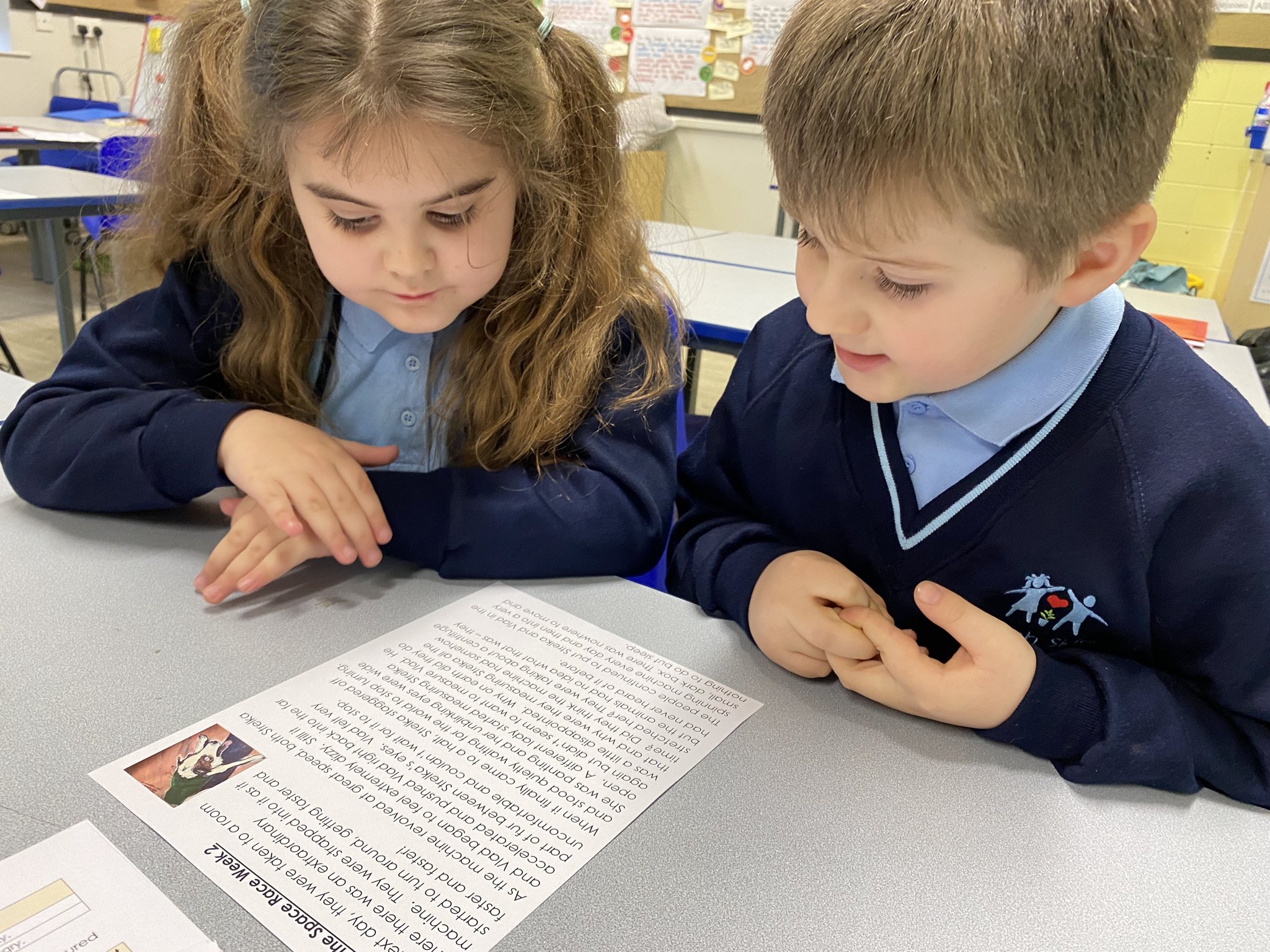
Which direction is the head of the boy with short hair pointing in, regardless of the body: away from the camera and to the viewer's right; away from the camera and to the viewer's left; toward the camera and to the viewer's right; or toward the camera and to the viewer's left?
toward the camera and to the viewer's left

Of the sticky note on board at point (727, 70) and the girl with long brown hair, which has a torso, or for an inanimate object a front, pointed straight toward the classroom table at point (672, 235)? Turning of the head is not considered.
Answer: the sticky note on board

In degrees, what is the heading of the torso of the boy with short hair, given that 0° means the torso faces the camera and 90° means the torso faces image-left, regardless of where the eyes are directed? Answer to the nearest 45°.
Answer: approximately 45°

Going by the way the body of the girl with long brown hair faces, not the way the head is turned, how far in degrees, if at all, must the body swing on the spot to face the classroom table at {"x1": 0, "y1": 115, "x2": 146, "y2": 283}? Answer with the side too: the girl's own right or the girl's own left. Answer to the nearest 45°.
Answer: approximately 180°

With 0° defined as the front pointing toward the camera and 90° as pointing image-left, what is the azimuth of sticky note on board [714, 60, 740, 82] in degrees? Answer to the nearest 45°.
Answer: approximately 0°

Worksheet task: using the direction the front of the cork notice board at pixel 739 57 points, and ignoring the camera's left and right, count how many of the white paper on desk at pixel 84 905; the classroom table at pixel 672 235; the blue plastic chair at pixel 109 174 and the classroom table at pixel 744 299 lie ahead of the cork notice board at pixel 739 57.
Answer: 4

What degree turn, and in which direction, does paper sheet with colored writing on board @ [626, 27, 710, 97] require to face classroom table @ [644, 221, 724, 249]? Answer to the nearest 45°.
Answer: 0° — it already faces it

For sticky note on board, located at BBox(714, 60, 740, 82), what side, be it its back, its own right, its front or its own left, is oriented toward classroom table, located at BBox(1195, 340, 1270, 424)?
front

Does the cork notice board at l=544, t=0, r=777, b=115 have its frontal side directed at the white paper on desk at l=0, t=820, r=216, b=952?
yes

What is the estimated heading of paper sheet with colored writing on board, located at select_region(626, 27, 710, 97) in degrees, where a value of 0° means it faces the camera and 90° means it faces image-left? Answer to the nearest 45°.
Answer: approximately 0°

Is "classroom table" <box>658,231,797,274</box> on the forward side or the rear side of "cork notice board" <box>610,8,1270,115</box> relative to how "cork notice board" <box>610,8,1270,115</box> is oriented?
on the forward side

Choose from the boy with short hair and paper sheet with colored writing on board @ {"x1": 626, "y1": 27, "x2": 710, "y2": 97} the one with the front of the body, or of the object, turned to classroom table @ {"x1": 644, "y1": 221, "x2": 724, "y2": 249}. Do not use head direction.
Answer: the paper sheet with colored writing on board
